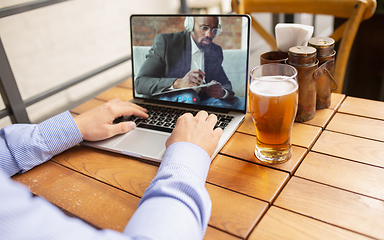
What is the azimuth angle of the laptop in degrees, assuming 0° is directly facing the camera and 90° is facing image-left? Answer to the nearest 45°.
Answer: approximately 45°

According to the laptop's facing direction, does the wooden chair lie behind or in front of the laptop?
behind
